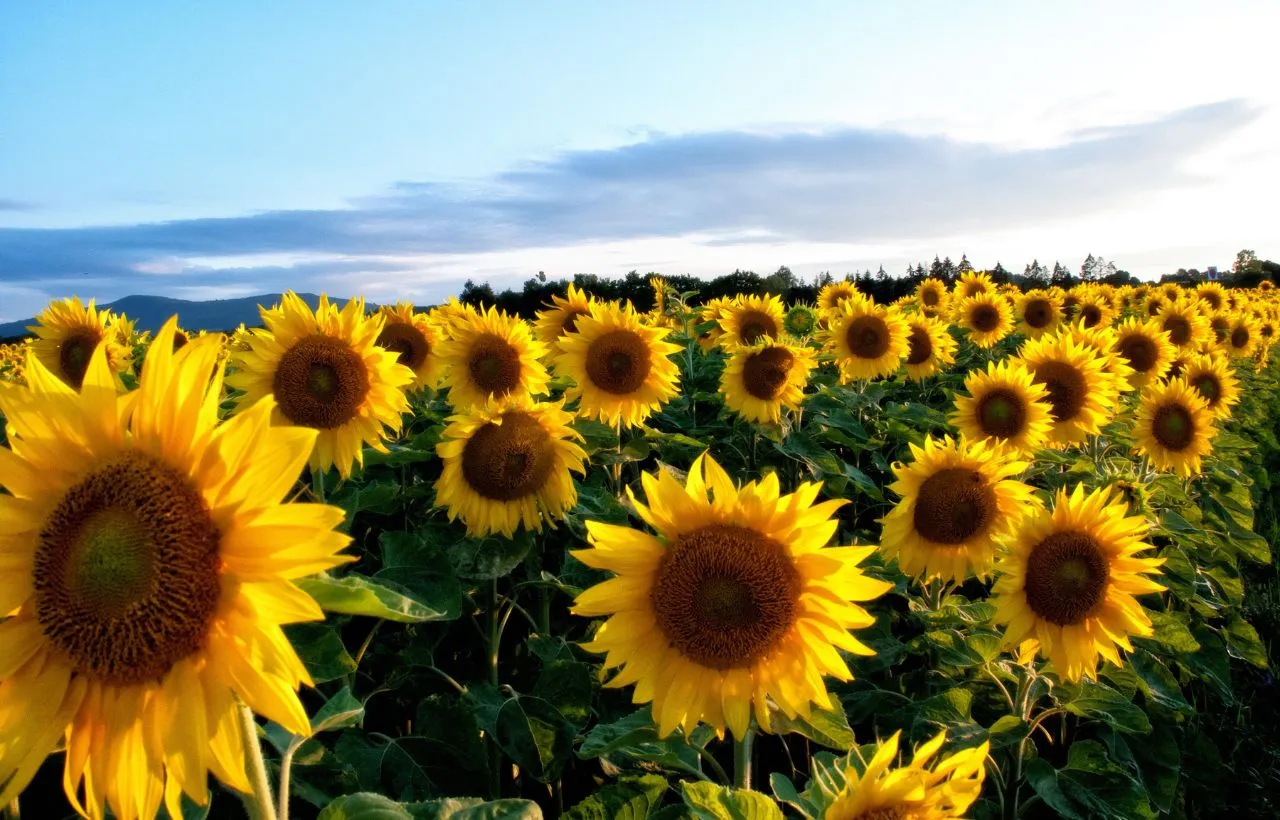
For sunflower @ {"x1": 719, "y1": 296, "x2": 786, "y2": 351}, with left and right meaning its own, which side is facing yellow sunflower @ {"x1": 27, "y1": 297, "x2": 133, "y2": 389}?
right

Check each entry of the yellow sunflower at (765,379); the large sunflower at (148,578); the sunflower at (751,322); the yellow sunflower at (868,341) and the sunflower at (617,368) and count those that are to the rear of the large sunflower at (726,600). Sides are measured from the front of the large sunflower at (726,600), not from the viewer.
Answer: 4

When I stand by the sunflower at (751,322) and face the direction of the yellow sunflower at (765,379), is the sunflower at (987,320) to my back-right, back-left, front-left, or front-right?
back-left

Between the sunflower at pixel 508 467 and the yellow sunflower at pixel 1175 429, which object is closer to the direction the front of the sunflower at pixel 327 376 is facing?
the sunflower

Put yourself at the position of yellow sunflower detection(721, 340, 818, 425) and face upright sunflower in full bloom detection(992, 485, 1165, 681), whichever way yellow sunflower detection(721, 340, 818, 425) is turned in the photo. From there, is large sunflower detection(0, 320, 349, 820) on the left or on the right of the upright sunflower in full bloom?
right

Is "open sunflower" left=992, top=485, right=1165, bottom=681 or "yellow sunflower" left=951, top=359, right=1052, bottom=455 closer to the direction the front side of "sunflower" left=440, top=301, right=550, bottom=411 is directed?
the open sunflower

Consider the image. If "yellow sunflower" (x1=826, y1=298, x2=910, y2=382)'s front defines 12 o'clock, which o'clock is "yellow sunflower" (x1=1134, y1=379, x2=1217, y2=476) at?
"yellow sunflower" (x1=1134, y1=379, x2=1217, y2=476) is roughly at 10 o'clock from "yellow sunflower" (x1=826, y1=298, x2=910, y2=382).

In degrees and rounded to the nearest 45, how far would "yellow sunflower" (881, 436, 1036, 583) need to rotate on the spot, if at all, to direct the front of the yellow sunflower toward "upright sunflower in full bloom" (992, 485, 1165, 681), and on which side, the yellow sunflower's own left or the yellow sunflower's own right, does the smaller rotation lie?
approximately 45° to the yellow sunflower's own left

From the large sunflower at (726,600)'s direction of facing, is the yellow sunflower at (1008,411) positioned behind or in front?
behind

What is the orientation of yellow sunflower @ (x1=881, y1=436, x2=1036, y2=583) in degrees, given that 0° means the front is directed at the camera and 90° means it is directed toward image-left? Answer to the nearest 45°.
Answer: approximately 0°

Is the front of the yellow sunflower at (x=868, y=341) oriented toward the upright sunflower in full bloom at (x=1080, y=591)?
yes

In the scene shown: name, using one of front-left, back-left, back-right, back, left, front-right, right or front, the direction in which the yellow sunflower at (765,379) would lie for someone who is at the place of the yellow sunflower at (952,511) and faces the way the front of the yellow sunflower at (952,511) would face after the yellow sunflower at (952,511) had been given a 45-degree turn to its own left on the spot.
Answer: back
